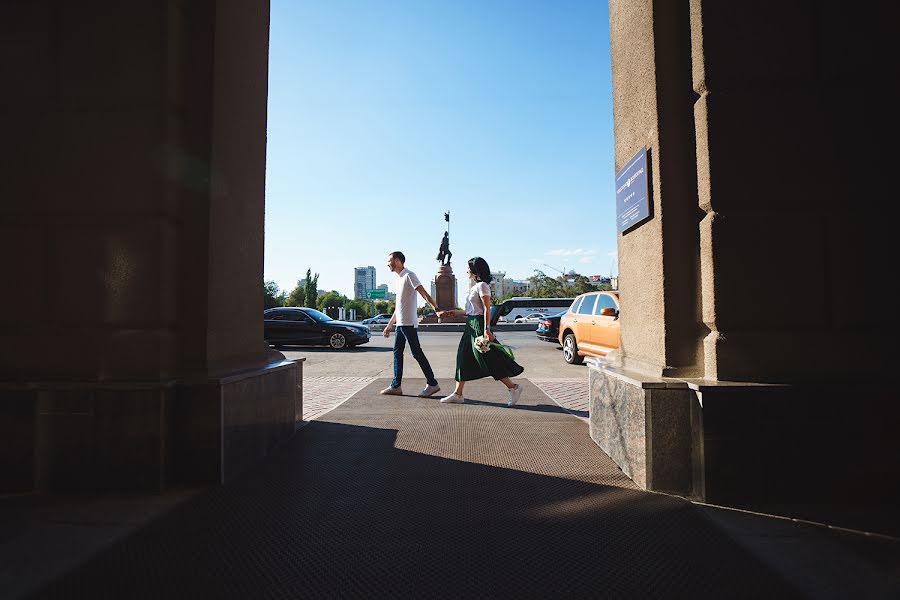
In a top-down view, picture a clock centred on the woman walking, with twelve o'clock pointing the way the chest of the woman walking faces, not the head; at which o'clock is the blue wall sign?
The blue wall sign is roughly at 8 o'clock from the woman walking.

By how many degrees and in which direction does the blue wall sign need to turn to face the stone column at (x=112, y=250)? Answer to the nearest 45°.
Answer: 0° — it already faces it

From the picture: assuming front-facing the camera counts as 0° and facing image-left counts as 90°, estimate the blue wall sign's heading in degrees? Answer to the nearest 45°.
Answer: approximately 45°

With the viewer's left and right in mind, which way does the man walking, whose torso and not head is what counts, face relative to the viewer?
facing to the left of the viewer

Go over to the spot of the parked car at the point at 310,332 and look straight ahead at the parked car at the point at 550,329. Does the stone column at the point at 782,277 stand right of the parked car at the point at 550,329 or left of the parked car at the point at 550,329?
right

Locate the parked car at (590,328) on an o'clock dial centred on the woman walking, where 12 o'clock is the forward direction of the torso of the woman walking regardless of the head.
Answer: The parked car is roughly at 4 o'clock from the woman walking.

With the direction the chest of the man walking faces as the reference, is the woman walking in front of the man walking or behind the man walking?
behind

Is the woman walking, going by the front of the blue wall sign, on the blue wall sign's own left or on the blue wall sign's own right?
on the blue wall sign's own right

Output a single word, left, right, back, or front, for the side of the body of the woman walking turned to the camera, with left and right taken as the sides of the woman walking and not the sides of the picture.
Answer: left

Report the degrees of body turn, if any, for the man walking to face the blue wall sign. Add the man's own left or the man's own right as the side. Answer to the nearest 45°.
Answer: approximately 135° to the man's own left
